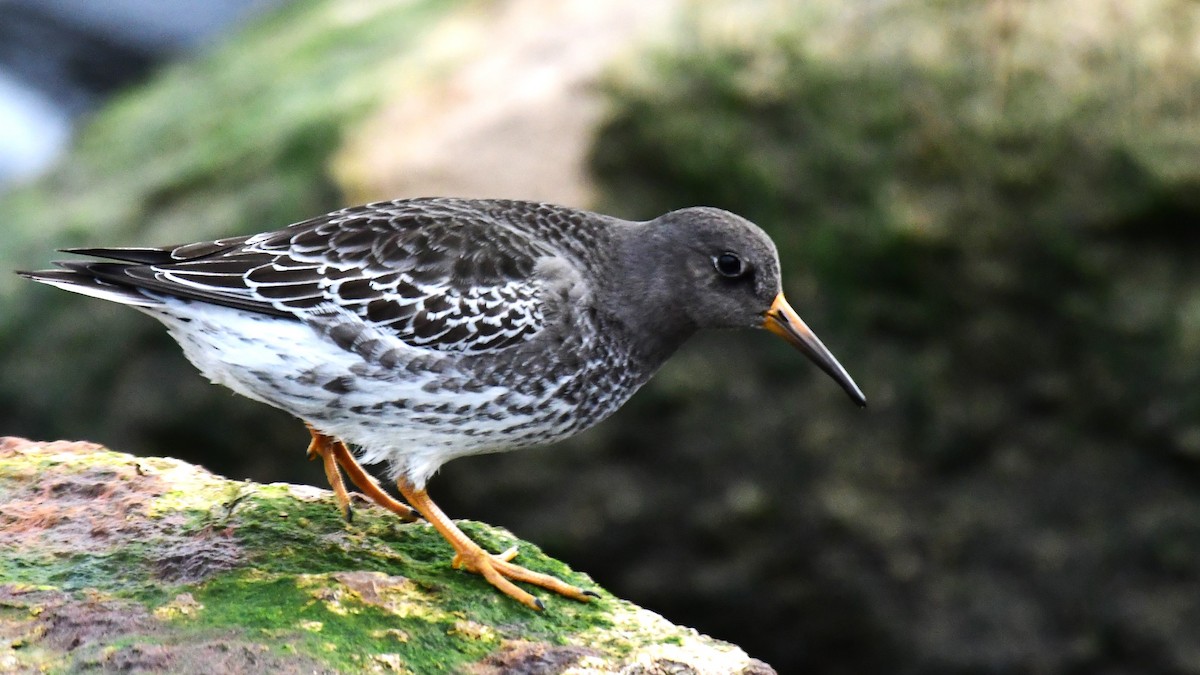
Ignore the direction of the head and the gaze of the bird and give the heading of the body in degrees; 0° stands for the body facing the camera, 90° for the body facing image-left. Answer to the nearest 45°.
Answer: approximately 270°
